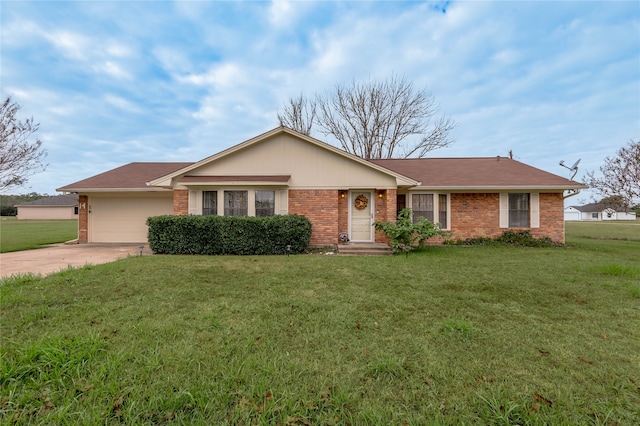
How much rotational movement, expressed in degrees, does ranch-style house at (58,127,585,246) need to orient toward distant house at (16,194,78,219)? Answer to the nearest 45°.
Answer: approximately 135° to its right

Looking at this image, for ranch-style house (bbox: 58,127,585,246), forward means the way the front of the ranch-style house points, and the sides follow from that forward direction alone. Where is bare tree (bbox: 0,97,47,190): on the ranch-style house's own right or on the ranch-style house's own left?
on the ranch-style house's own right

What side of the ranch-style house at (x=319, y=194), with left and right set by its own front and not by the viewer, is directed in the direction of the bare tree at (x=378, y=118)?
back

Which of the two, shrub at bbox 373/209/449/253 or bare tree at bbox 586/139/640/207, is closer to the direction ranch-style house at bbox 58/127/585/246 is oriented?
the shrub

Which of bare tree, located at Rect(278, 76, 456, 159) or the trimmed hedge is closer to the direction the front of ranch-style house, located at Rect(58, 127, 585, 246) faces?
the trimmed hedge

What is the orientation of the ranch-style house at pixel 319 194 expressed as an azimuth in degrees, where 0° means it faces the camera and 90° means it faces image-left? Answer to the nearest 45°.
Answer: approximately 0°

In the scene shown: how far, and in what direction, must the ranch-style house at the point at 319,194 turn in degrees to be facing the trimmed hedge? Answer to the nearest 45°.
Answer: approximately 45° to its right
